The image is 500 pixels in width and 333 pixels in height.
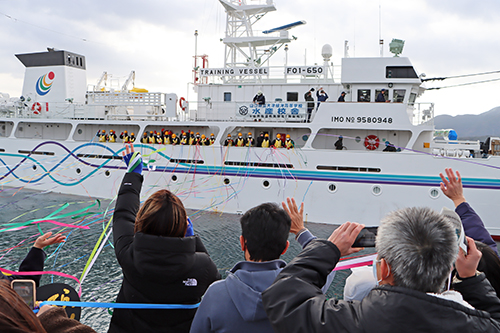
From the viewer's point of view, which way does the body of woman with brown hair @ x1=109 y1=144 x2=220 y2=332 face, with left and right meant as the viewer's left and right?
facing away from the viewer

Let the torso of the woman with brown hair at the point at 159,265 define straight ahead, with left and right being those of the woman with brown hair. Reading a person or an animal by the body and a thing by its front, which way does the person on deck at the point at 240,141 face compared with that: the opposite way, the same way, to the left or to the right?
the opposite way

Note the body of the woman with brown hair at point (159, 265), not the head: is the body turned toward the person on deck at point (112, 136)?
yes

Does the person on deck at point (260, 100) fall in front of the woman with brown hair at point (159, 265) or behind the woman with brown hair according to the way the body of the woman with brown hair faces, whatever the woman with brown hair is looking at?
in front

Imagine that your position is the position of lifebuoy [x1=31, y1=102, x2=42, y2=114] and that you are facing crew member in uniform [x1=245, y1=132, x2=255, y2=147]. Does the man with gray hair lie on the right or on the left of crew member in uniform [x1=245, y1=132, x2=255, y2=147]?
right

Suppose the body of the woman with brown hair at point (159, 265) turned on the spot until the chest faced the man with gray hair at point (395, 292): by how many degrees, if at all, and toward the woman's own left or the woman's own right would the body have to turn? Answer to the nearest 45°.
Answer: approximately 135° to the woman's own right

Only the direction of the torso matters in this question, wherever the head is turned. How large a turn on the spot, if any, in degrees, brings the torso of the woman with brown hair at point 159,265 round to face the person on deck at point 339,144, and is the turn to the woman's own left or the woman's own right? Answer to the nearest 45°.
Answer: approximately 45° to the woman's own right

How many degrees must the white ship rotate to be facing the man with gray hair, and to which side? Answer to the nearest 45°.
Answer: approximately 90° to its right

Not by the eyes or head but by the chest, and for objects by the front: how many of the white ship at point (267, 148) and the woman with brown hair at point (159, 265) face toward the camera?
0

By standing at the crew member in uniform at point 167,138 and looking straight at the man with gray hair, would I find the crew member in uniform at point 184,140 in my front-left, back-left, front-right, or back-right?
front-left

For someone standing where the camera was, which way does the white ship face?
facing to the right of the viewer

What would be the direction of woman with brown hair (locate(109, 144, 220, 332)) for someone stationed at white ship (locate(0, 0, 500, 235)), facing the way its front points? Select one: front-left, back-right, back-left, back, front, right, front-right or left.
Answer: right

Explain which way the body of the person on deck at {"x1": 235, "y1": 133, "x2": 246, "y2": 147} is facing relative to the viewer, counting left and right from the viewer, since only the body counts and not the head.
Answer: facing the viewer

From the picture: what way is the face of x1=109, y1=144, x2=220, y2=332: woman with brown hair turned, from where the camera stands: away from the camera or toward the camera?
away from the camera

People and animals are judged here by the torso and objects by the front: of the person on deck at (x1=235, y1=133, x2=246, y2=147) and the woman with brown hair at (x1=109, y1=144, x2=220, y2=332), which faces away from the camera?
the woman with brown hair
